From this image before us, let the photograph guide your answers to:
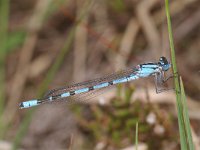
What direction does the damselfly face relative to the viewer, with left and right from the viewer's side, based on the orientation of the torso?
facing to the right of the viewer

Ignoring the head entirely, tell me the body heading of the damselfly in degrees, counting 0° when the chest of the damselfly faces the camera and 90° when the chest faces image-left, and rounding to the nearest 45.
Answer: approximately 270°
